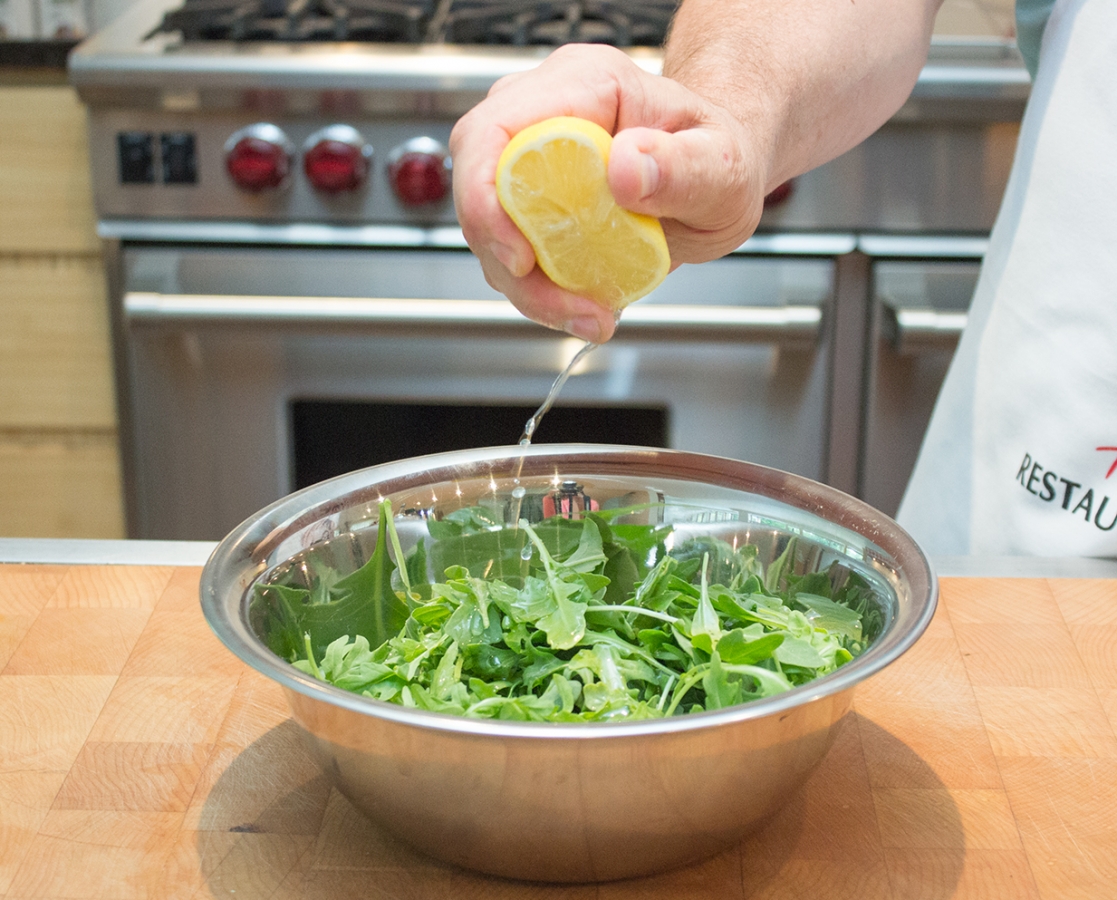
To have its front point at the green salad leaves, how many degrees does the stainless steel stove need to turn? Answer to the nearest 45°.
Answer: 0° — it already faces it

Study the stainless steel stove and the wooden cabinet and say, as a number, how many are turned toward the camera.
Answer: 2

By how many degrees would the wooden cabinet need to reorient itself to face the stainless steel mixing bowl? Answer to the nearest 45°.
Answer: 0° — it already faces it

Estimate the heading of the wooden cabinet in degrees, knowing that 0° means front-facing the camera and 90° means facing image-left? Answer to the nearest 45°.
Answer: approximately 0°

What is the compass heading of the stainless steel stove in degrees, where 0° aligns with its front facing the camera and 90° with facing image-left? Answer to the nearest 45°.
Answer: approximately 0°
